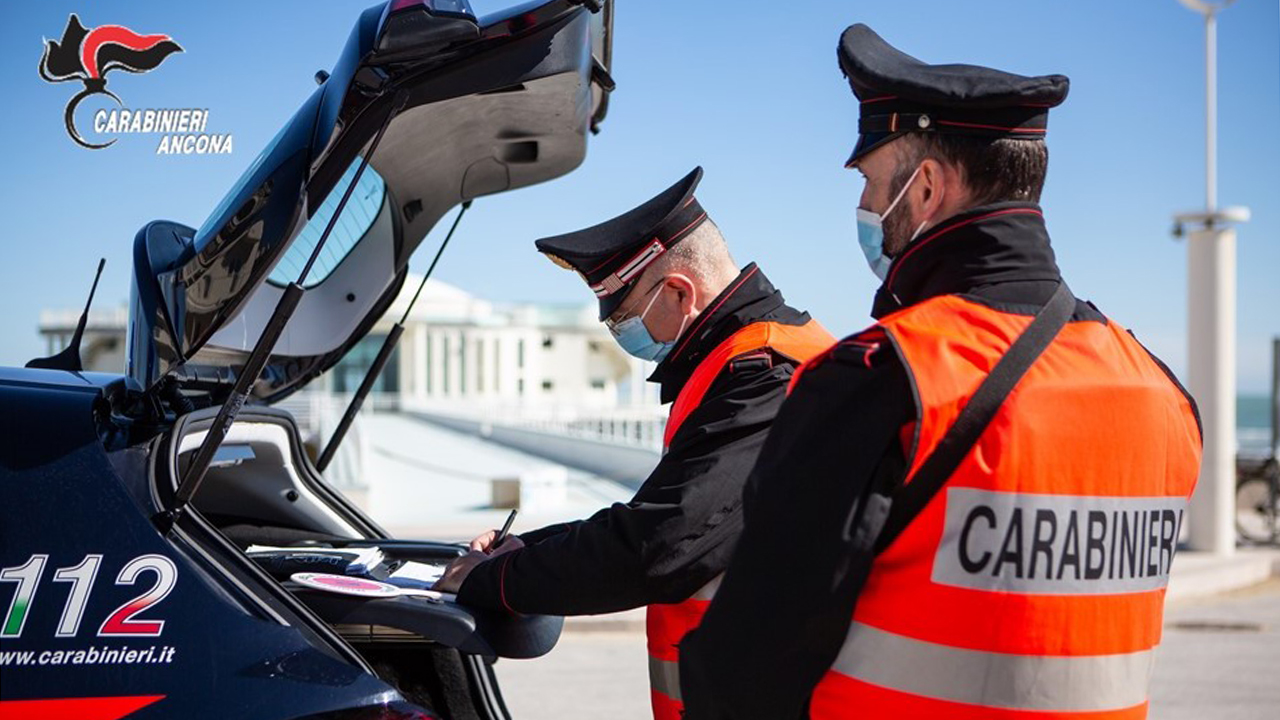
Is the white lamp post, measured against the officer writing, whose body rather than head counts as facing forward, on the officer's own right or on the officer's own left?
on the officer's own right

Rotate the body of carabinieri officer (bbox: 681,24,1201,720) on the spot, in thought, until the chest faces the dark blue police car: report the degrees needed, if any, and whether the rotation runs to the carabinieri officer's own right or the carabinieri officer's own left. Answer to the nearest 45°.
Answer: approximately 45° to the carabinieri officer's own left

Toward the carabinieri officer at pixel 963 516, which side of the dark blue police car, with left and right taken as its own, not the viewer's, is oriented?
back

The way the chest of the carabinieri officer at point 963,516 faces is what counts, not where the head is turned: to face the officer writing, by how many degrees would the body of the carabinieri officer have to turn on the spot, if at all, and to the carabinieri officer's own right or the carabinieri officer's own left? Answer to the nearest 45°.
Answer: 0° — they already face them

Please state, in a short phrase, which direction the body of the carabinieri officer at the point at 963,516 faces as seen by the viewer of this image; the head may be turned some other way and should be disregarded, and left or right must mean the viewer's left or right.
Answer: facing away from the viewer and to the left of the viewer

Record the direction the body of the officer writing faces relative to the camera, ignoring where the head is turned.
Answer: to the viewer's left

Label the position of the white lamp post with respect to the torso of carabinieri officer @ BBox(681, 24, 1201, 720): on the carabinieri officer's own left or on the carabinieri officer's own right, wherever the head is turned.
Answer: on the carabinieri officer's own right

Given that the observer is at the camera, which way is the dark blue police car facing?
facing away from the viewer and to the left of the viewer

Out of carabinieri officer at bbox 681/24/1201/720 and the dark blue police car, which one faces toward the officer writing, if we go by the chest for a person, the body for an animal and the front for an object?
the carabinieri officer

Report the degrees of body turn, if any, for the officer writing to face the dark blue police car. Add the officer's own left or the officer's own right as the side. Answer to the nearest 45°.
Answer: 0° — they already face it

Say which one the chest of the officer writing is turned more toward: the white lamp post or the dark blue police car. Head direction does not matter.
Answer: the dark blue police car
